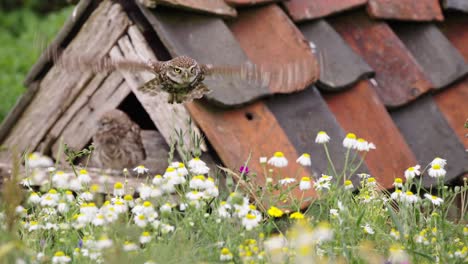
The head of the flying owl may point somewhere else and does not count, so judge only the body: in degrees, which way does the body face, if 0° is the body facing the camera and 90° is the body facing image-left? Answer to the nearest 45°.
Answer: approximately 0°

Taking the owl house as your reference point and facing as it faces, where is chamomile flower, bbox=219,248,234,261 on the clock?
The chamomile flower is roughly at 11 o'clock from the owl house.

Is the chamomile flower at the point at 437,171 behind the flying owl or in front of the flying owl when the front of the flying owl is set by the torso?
in front

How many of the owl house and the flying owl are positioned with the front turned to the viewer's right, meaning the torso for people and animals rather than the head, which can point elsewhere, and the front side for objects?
0

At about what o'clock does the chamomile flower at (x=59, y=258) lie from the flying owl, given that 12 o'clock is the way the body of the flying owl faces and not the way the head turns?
The chamomile flower is roughly at 1 o'clock from the flying owl.

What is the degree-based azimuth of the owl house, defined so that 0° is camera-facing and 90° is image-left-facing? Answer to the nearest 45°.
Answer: approximately 45°
